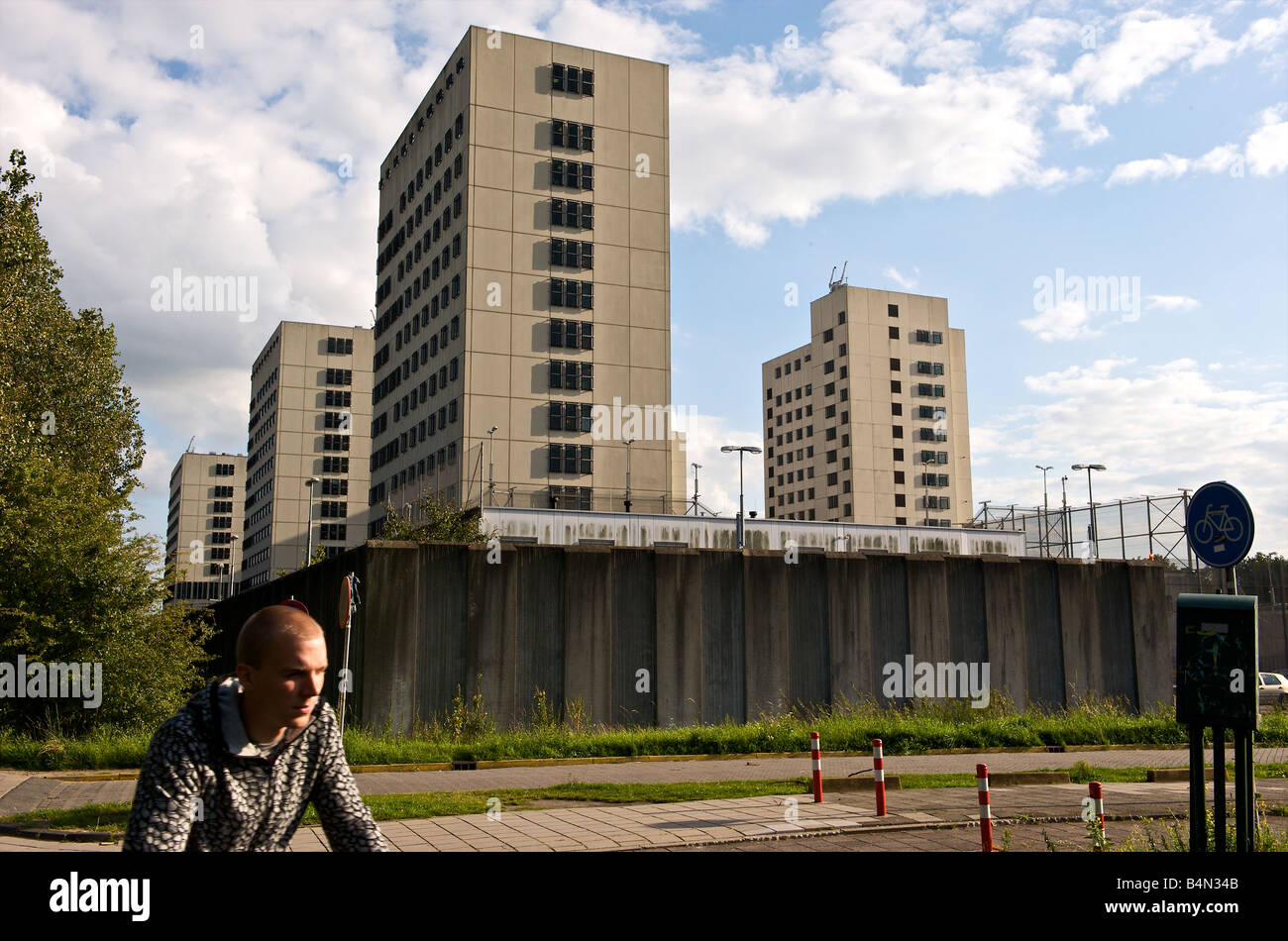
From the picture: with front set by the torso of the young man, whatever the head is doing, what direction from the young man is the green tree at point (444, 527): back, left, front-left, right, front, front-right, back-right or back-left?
back-left

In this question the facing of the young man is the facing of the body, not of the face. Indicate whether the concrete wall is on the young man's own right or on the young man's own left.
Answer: on the young man's own left

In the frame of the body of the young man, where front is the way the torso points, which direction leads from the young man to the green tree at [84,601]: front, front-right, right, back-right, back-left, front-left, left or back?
back-left

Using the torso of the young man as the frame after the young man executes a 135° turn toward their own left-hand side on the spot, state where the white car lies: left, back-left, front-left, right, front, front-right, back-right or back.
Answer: front-right

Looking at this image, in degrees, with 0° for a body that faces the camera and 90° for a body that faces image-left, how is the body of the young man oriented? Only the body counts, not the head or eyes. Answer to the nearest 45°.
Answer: approximately 315°

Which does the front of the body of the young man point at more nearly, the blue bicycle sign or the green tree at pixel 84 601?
the blue bicycle sign

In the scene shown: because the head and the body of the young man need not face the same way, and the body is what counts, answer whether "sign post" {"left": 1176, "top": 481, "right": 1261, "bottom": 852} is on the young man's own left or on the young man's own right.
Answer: on the young man's own left

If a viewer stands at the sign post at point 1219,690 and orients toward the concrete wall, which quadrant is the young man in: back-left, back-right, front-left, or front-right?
back-left

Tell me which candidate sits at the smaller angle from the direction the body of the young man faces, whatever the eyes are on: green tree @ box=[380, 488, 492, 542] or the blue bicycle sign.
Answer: the blue bicycle sign

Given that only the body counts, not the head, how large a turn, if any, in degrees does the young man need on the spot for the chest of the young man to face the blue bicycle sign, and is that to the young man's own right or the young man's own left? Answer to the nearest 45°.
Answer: approximately 90° to the young man's own left

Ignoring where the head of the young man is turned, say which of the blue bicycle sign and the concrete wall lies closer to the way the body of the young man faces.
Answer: the blue bicycle sign
